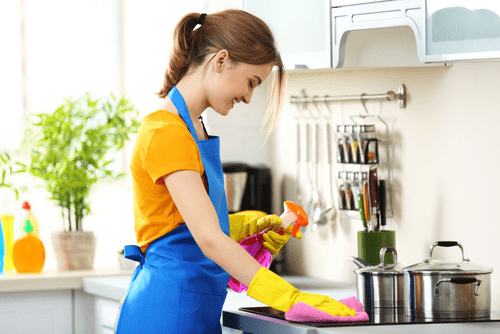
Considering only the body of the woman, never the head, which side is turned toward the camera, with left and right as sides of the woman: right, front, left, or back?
right

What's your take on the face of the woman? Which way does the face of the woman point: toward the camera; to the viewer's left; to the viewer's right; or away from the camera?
to the viewer's right

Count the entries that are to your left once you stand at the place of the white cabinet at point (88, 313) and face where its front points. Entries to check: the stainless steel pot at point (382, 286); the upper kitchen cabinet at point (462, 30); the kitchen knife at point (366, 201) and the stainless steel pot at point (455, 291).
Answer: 4

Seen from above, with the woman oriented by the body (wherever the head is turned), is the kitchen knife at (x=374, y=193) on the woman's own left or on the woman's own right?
on the woman's own left

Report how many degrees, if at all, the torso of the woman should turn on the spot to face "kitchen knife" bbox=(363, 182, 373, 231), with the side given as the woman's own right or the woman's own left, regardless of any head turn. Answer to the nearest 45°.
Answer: approximately 45° to the woman's own left

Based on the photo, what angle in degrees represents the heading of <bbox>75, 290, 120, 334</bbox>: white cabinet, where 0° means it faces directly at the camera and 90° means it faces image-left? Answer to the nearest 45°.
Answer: approximately 45°

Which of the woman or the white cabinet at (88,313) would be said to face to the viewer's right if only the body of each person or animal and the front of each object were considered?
the woman

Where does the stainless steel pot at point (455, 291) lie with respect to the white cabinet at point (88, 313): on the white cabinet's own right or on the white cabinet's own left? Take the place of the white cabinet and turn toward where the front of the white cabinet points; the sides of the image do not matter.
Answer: on the white cabinet's own left

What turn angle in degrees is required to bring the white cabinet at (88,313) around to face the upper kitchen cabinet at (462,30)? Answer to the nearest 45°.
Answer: approximately 90° to its left

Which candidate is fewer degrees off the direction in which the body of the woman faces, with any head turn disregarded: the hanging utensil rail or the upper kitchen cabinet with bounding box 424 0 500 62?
the upper kitchen cabinet
